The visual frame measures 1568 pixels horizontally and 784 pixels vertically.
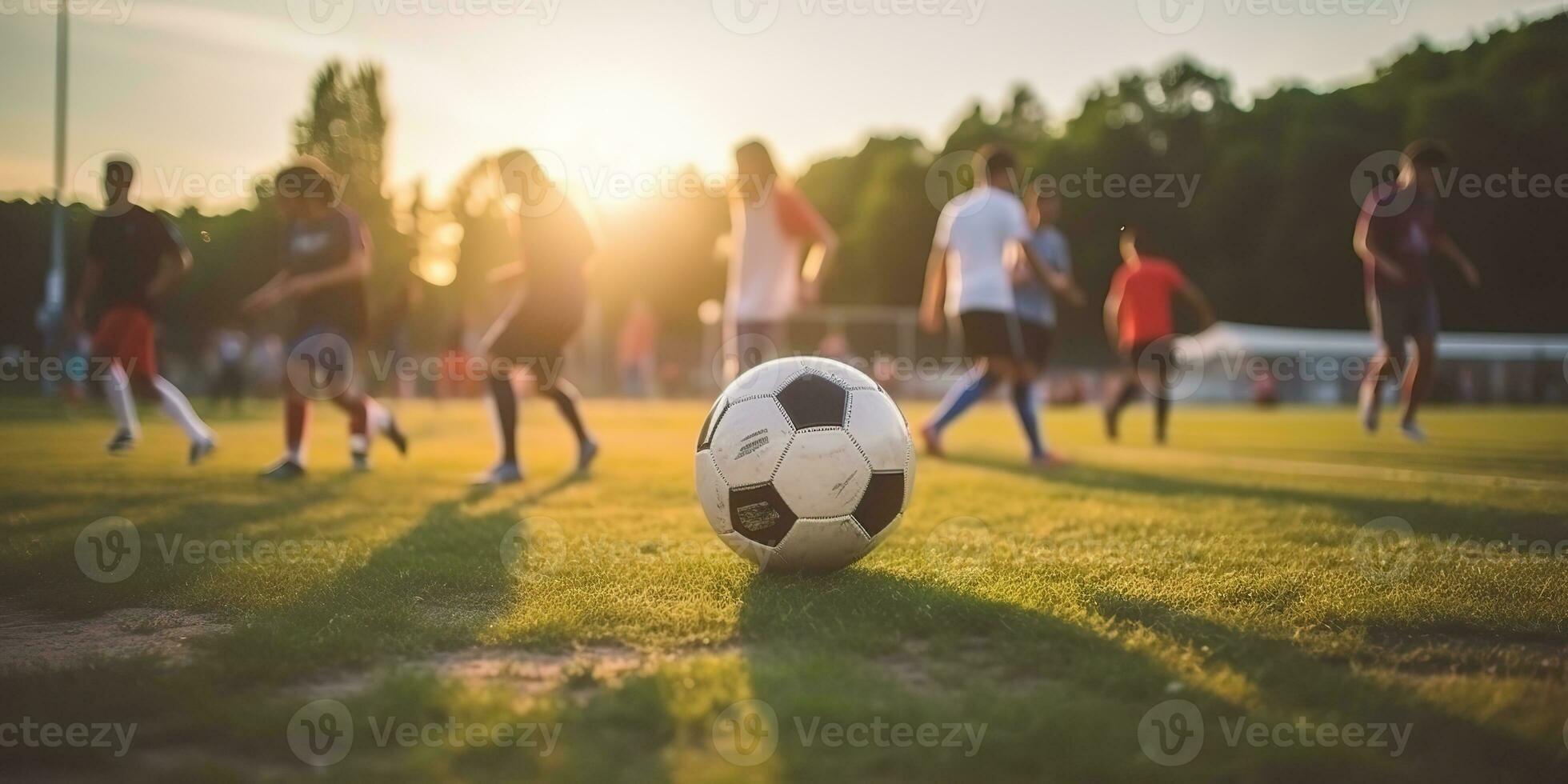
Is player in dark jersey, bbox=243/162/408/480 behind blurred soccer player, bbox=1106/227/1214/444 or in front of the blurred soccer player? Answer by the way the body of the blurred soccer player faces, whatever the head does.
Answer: in front

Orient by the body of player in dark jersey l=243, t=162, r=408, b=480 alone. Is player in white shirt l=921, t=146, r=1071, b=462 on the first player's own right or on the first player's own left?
on the first player's own left

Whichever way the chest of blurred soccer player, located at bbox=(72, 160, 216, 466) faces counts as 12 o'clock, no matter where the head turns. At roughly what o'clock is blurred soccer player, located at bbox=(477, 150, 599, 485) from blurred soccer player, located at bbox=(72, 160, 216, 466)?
blurred soccer player, located at bbox=(477, 150, 599, 485) is roughly at 9 o'clock from blurred soccer player, located at bbox=(72, 160, 216, 466).

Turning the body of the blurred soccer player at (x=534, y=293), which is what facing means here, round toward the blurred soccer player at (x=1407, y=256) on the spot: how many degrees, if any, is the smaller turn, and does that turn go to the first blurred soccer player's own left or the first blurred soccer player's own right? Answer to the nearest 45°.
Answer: approximately 180°

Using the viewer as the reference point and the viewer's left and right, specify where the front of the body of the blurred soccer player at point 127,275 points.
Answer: facing the viewer and to the left of the viewer

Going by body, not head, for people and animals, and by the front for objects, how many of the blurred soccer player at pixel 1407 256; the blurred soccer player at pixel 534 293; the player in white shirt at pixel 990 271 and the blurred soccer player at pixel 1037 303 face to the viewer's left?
1

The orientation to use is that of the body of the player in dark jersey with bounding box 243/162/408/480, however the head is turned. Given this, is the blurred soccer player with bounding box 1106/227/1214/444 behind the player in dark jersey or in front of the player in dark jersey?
behind

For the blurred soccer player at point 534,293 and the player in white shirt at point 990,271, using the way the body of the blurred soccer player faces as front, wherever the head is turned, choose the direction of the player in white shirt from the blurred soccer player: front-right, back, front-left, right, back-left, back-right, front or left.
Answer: back
